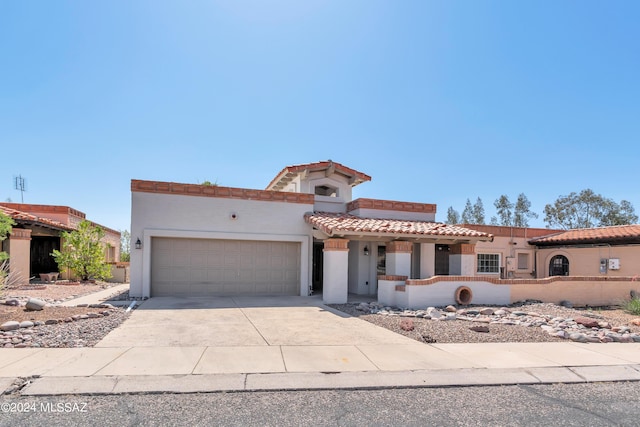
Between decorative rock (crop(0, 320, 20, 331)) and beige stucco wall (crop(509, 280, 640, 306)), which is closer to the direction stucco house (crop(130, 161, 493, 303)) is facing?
the decorative rock

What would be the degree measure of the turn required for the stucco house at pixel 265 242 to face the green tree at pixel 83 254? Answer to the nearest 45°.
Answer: approximately 135° to its right

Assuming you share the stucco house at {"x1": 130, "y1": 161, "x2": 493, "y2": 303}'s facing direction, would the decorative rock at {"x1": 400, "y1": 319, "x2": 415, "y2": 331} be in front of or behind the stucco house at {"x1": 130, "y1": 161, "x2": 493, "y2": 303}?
in front

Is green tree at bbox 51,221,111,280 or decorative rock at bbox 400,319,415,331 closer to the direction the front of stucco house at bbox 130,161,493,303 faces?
the decorative rock

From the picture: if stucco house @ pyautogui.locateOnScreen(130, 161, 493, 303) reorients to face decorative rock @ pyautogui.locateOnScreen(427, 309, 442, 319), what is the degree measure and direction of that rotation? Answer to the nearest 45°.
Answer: approximately 45° to its left

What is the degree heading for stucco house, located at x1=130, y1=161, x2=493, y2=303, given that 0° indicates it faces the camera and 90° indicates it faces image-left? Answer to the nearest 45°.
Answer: approximately 0°

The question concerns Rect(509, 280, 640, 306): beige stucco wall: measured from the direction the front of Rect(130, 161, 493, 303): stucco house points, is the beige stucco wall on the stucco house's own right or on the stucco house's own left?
on the stucco house's own left

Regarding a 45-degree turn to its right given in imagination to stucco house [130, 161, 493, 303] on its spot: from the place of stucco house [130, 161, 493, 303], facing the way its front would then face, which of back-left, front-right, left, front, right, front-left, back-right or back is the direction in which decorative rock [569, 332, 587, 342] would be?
left
